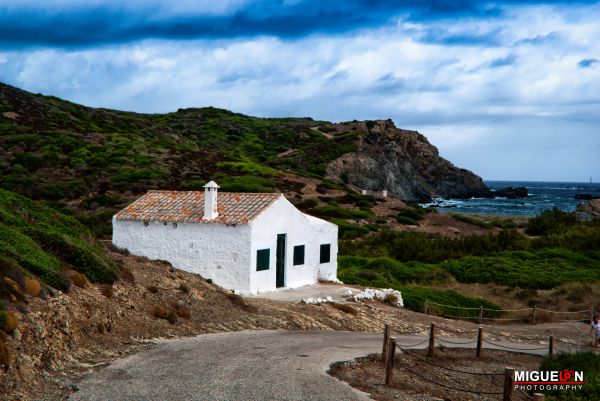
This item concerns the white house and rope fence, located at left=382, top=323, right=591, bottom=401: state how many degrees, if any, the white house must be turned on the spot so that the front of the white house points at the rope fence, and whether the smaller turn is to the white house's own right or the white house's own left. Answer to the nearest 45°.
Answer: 0° — it already faces it

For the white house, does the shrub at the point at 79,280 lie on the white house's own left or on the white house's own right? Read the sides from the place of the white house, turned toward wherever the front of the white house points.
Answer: on the white house's own right

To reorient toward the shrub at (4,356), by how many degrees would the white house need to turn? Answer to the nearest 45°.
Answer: approximately 45° to its right

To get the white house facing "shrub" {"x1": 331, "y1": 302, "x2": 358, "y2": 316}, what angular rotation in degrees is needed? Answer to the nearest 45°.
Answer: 0° — it already faces it

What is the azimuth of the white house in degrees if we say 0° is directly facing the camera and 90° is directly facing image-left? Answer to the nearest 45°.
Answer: approximately 315°

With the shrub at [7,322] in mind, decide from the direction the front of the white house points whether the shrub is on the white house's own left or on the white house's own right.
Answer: on the white house's own right

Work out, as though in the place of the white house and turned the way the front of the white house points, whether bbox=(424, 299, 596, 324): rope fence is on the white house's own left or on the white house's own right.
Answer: on the white house's own left
